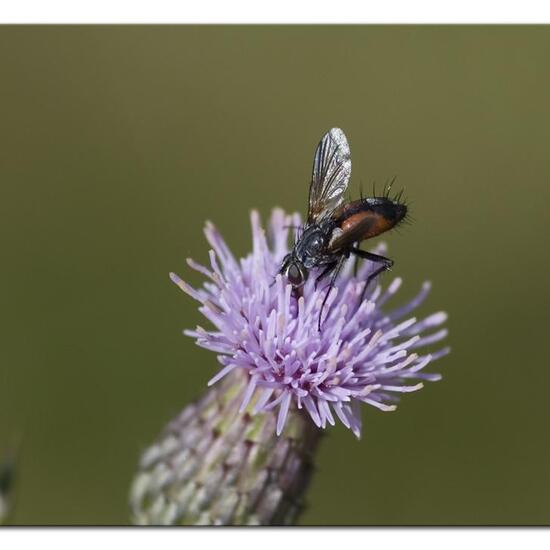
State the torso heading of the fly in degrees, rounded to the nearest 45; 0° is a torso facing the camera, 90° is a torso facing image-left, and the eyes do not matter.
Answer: approximately 90°
